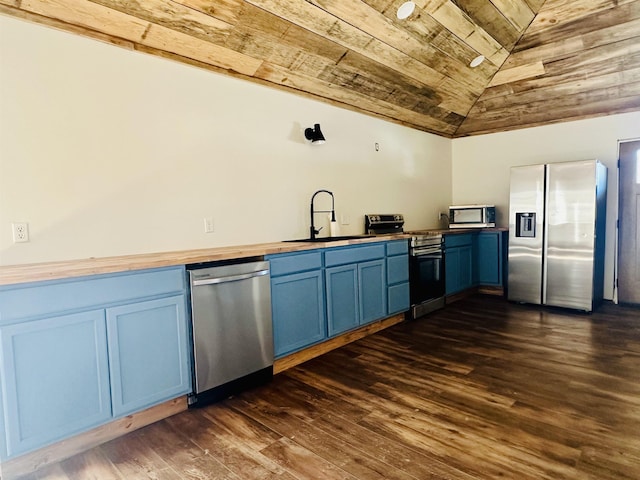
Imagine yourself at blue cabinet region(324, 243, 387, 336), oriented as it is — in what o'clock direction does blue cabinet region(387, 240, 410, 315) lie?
blue cabinet region(387, 240, 410, 315) is roughly at 9 o'clock from blue cabinet region(324, 243, 387, 336).

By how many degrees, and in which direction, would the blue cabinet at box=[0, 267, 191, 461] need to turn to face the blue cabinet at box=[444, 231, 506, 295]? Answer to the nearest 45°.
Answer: approximately 45° to its left

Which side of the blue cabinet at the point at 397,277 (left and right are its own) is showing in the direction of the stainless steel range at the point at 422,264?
left

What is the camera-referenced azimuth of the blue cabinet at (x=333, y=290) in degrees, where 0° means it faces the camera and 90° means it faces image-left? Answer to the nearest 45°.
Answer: approximately 315°

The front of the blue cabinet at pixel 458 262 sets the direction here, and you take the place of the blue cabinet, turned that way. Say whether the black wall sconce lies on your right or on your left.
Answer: on your right

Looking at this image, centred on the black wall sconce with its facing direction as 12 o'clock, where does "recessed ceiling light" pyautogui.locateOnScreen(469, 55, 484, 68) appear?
The recessed ceiling light is roughly at 10 o'clock from the black wall sconce.

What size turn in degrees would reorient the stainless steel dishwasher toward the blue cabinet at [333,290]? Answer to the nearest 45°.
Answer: approximately 90° to its left

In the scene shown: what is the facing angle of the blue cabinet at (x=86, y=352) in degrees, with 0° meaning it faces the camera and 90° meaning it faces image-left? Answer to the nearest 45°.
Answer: approximately 315°
